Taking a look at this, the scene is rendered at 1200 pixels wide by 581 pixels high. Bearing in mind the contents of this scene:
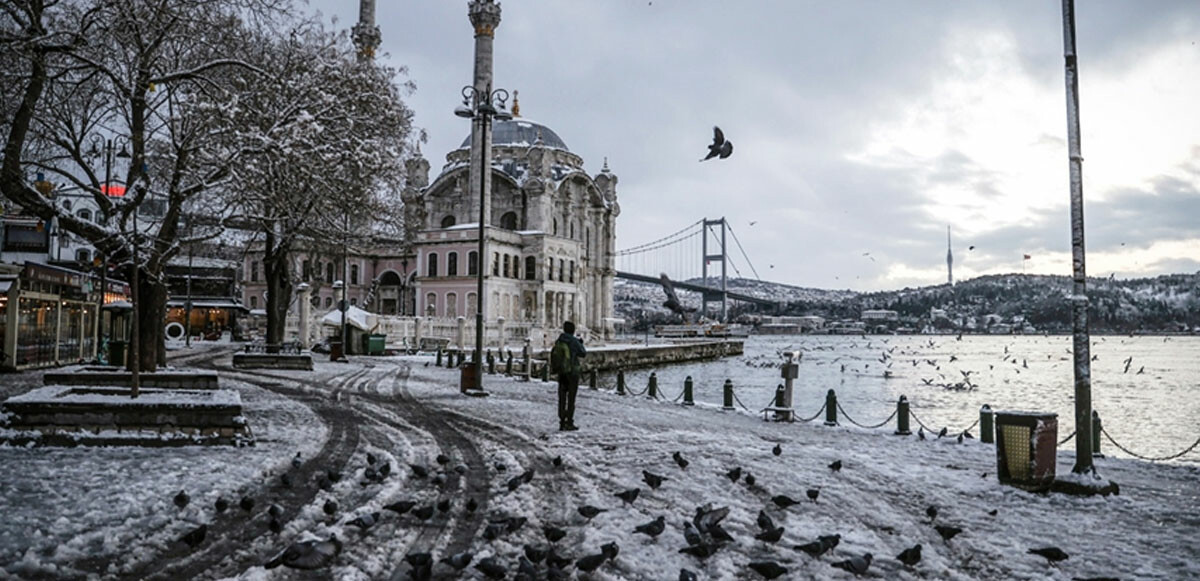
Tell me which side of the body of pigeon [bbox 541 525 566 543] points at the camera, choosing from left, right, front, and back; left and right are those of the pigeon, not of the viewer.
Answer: left

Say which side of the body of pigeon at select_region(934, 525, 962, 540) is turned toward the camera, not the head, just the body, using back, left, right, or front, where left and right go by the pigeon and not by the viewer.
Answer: left

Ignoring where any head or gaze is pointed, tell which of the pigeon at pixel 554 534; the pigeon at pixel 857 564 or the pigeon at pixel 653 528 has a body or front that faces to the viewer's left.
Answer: the pigeon at pixel 554 534

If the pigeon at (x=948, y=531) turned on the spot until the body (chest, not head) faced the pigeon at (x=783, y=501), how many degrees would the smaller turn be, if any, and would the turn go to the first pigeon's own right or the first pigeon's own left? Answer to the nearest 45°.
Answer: approximately 135° to the first pigeon's own left

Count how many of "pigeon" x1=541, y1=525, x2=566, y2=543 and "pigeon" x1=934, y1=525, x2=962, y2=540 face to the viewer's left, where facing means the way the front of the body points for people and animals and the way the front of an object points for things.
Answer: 2

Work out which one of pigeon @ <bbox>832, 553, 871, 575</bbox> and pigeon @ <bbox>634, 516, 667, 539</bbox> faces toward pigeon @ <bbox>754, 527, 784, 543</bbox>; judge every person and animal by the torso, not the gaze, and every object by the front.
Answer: pigeon @ <bbox>634, 516, 667, 539</bbox>

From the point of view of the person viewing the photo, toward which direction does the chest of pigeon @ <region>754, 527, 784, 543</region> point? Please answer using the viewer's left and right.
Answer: facing to the right of the viewer

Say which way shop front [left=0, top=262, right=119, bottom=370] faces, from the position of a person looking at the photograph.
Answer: facing the viewer and to the right of the viewer

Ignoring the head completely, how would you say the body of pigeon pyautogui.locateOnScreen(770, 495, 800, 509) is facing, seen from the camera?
to the viewer's left

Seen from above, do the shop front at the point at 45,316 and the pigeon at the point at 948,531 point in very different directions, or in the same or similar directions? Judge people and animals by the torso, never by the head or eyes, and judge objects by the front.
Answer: very different directions
